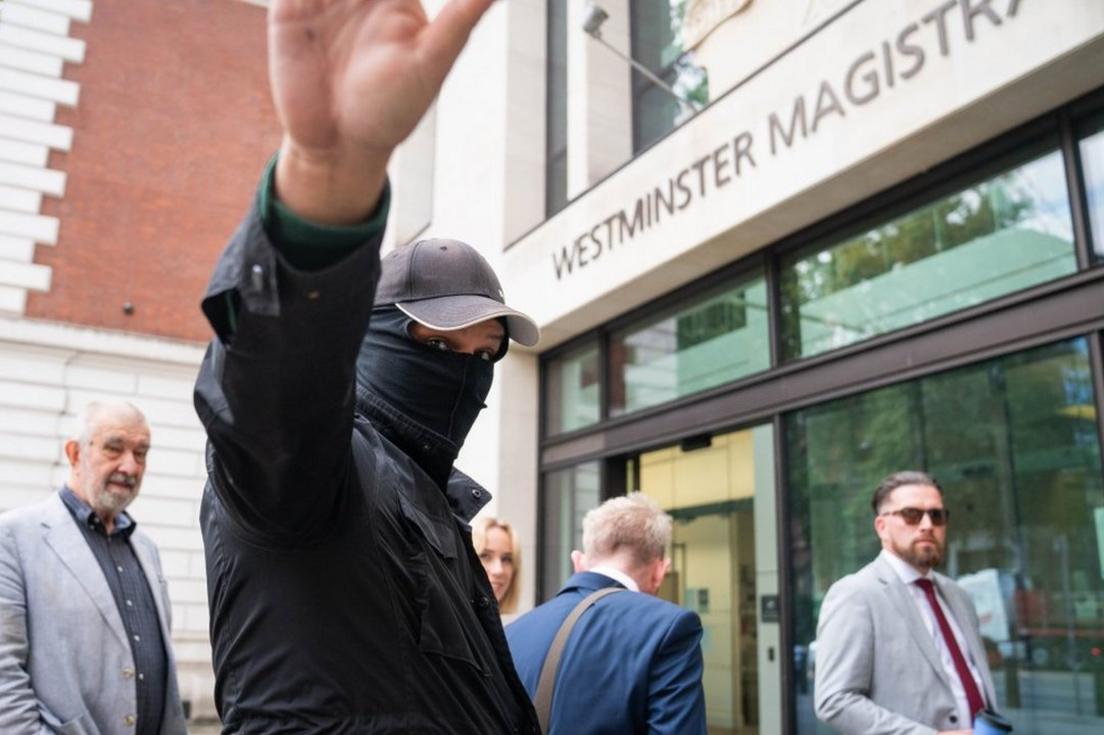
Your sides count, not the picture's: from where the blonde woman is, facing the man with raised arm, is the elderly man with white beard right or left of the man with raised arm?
right

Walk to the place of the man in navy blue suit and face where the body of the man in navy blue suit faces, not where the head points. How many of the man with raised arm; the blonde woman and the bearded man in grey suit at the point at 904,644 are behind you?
1

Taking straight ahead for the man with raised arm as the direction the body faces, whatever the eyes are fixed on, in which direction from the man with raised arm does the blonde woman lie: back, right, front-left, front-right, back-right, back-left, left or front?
back-left

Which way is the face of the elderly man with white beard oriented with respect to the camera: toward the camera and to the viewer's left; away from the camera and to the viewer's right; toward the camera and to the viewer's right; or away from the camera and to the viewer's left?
toward the camera and to the viewer's right

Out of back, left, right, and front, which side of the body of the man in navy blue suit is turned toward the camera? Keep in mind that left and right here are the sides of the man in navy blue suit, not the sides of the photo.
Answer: back

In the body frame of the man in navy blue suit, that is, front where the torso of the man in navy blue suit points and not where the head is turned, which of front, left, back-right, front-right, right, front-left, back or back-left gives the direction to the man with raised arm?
back

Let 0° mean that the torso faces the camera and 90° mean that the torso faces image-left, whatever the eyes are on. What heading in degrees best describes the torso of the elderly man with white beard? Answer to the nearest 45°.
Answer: approximately 315°

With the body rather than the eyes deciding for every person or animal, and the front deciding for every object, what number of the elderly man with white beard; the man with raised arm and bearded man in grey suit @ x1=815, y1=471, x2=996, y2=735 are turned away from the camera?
0

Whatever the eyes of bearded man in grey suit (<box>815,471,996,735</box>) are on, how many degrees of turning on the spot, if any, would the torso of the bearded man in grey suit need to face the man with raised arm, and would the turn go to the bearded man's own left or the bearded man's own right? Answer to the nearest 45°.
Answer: approximately 45° to the bearded man's own right

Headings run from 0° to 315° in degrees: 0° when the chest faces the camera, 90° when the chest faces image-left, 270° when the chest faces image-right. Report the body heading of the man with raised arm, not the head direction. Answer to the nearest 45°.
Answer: approximately 315°

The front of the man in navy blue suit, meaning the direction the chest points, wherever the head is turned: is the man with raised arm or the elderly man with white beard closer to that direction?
the elderly man with white beard

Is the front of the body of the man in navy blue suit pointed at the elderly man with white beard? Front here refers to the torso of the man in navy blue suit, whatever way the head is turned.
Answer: no

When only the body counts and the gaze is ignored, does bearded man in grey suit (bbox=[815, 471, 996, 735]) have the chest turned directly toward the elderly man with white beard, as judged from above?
no

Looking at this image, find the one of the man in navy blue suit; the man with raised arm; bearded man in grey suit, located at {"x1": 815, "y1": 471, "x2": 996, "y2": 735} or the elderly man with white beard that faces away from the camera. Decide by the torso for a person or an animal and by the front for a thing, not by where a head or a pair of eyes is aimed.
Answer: the man in navy blue suit

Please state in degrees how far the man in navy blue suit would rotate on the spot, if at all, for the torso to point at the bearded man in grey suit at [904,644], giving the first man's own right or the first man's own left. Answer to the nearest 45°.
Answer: approximately 45° to the first man's own right

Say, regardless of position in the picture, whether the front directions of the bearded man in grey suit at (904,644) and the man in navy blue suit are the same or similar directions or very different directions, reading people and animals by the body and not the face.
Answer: very different directions

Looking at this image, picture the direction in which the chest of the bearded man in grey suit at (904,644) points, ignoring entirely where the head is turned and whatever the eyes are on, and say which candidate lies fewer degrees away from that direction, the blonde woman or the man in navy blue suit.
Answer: the man in navy blue suit
